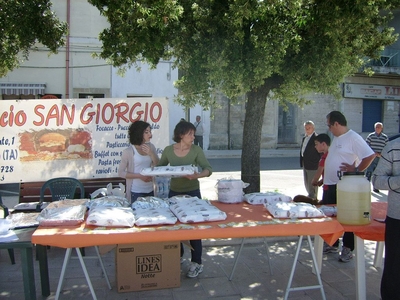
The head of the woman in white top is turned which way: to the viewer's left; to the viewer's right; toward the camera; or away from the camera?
to the viewer's right

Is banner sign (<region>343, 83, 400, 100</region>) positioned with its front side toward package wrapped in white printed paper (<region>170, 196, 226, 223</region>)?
yes

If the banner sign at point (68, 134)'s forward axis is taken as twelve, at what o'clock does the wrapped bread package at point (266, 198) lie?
The wrapped bread package is roughly at 11 o'clock from the banner sign.

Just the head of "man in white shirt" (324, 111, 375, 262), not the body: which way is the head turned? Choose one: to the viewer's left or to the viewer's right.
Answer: to the viewer's left

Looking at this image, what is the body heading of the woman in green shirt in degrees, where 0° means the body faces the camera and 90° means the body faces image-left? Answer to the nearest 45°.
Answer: approximately 0°

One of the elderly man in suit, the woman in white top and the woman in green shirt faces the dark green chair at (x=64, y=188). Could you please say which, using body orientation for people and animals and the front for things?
the elderly man in suit

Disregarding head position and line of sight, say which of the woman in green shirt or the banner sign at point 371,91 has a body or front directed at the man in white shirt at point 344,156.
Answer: the banner sign

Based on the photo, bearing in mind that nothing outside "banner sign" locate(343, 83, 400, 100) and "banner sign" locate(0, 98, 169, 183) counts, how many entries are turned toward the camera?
2

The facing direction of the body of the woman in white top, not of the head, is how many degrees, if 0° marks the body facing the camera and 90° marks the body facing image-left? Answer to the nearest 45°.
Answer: approximately 315°

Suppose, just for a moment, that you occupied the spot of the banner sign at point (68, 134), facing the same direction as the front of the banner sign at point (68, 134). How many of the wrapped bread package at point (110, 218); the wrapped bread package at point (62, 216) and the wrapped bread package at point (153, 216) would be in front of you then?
3
